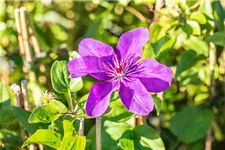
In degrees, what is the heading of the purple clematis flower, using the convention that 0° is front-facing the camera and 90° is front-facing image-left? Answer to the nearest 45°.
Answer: approximately 0°

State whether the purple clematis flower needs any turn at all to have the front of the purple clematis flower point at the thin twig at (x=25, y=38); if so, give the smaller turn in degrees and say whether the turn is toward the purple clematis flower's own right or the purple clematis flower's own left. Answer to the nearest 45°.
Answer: approximately 135° to the purple clematis flower's own right
